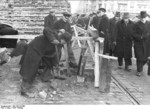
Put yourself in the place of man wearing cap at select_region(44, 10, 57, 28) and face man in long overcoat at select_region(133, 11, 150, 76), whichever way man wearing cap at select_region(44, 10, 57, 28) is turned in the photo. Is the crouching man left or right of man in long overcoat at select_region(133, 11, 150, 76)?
right

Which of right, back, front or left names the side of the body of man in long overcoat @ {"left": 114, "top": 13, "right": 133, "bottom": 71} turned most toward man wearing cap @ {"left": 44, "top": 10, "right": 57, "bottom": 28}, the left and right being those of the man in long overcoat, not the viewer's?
right

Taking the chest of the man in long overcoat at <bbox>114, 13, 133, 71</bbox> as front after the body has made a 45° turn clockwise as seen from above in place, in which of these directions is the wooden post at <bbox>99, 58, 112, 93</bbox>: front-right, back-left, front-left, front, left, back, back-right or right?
front-left

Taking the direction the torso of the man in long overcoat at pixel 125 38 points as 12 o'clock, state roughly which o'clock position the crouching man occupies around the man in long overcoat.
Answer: The crouching man is roughly at 1 o'clock from the man in long overcoat.

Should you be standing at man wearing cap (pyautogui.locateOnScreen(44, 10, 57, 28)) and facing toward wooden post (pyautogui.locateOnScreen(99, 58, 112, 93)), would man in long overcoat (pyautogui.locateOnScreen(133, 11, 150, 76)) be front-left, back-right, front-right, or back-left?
front-left

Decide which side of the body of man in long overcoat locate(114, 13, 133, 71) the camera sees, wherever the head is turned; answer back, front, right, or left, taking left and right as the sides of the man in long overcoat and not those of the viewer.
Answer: front
